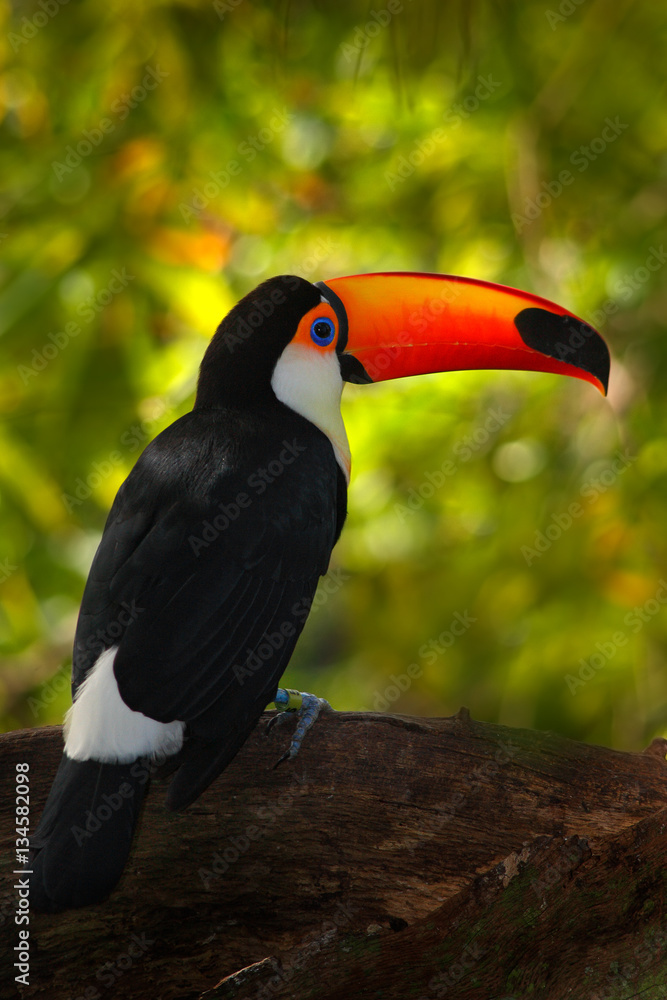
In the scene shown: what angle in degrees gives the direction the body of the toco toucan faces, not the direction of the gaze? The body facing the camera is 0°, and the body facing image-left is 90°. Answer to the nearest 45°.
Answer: approximately 225°
